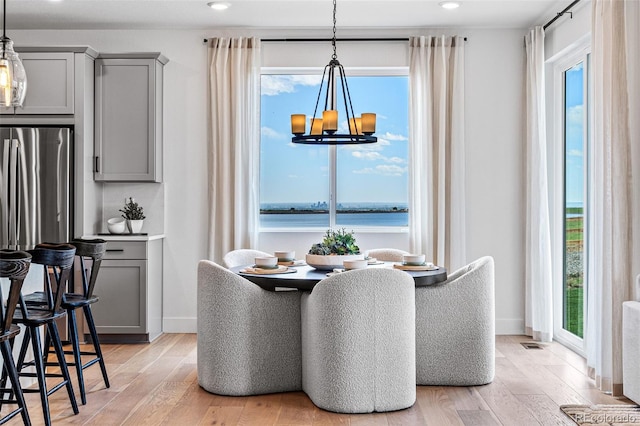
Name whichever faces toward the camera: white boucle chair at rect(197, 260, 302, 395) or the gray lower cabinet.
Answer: the gray lower cabinet

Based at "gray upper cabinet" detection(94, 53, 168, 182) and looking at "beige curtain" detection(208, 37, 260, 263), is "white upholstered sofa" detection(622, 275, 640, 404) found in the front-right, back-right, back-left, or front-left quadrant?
front-right

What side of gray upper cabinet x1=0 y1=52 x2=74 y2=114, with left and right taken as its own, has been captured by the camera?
front

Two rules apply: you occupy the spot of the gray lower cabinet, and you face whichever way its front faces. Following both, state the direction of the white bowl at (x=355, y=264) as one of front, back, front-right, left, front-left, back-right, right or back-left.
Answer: front-left

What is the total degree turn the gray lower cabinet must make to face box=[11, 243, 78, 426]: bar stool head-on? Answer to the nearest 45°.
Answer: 0° — it already faces it

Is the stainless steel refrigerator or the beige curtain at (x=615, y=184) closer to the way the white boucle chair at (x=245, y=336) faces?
the beige curtain

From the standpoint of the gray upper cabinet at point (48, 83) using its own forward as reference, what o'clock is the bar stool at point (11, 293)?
The bar stool is roughly at 12 o'clock from the gray upper cabinet.

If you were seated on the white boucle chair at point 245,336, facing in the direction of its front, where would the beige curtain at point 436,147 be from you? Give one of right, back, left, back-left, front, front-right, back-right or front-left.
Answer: front

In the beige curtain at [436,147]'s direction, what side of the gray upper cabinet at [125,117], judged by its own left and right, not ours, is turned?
left

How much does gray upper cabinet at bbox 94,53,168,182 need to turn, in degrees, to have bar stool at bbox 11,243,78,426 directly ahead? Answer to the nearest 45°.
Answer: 0° — it already faces it

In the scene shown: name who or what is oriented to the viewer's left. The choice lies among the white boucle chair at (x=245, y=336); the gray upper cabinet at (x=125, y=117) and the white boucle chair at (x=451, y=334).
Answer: the white boucle chair at (x=451, y=334)

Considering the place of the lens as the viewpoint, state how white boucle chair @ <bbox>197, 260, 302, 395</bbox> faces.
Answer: facing away from the viewer and to the right of the viewer

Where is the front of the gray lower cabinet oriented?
toward the camera

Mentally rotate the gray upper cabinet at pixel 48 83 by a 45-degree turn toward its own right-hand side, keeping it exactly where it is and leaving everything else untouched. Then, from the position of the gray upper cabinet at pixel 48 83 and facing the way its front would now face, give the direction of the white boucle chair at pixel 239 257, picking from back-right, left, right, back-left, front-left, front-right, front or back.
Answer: left

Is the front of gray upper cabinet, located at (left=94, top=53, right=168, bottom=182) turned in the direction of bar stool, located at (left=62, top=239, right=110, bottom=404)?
yes

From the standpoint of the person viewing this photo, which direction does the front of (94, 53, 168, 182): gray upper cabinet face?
facing the viewer

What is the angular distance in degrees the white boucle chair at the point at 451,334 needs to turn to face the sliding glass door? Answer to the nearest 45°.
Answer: approximately 135° to its right
